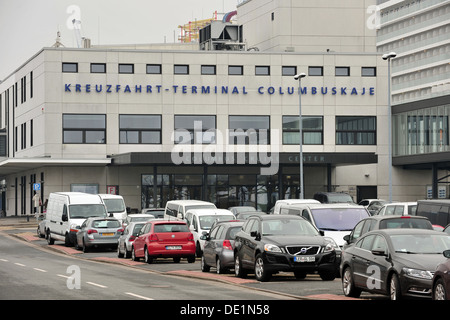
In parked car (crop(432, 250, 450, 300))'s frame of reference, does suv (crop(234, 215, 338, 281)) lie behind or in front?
in front

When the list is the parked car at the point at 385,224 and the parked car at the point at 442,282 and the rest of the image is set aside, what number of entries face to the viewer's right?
0

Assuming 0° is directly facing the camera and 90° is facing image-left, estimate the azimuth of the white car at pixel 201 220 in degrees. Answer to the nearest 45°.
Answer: approximately 315°

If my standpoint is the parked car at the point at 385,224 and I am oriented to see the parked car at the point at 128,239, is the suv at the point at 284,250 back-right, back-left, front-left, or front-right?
front-left

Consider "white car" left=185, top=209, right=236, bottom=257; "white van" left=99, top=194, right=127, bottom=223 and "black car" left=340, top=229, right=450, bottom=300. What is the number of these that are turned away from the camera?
0

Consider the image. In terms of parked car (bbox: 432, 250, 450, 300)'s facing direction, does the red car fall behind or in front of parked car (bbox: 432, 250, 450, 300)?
in front

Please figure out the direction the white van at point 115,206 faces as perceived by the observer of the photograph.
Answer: facing the viewer and to the right of the viewer
